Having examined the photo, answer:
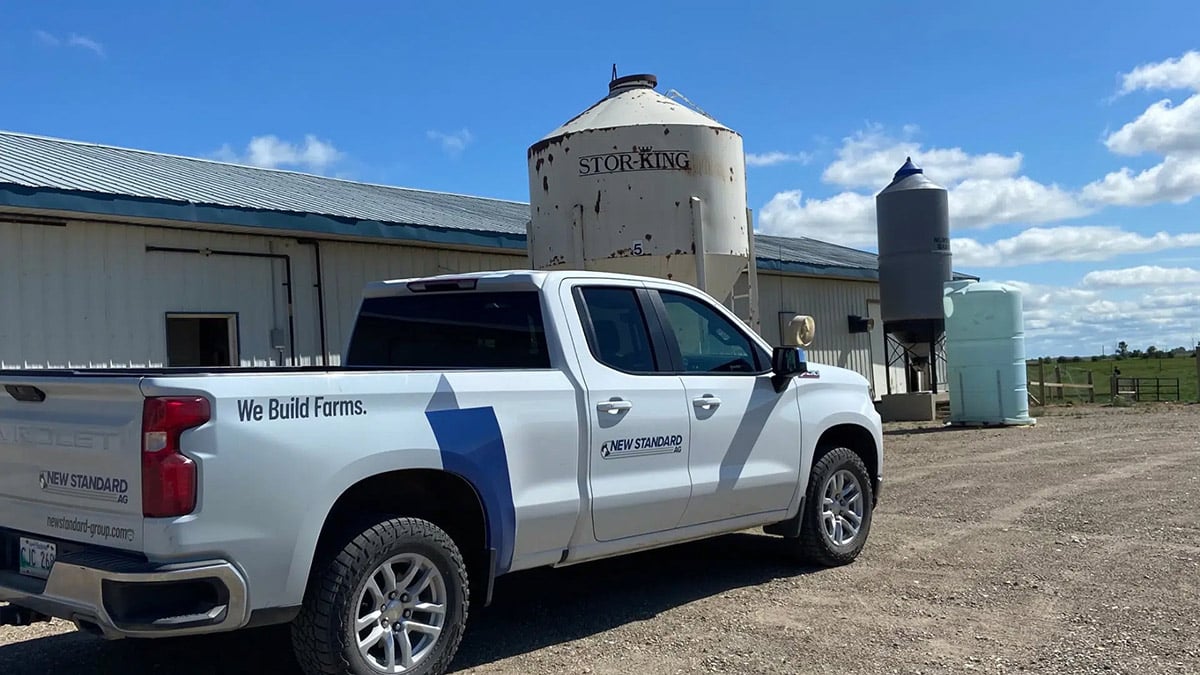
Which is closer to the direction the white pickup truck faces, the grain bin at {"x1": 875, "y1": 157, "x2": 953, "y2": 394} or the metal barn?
the grain bin

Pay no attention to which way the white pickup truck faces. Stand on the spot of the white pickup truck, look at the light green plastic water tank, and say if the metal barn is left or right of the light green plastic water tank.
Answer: left

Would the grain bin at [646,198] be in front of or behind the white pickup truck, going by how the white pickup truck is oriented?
in front

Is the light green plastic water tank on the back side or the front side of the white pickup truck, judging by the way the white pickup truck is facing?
on the front side

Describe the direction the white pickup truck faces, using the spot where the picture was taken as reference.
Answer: facing away from the viewer and to the right of the viewer

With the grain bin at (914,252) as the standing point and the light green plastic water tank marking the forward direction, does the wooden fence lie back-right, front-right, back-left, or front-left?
back-left

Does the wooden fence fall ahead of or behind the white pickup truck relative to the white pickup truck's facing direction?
ahead

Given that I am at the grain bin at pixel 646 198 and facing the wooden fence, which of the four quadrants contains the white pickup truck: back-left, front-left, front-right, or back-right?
back-right
